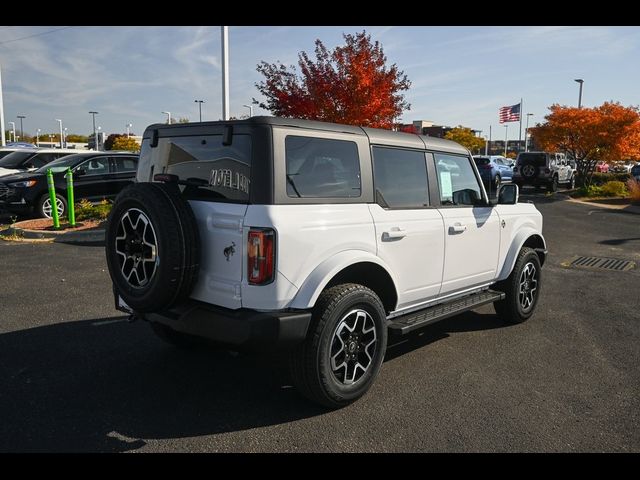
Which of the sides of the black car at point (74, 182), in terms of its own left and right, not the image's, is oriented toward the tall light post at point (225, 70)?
back

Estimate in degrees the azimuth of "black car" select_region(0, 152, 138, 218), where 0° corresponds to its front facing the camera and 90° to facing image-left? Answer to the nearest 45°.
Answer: approximately 45°

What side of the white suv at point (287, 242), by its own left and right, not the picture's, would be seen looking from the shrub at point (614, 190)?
front

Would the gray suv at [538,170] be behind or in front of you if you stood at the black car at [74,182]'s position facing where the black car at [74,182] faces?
behind

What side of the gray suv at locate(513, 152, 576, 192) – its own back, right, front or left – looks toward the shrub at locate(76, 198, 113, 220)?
back

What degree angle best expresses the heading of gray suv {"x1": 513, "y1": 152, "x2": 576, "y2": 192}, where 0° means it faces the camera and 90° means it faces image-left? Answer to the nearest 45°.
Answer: approximately 225°

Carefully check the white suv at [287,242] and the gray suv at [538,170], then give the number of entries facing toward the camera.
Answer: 0

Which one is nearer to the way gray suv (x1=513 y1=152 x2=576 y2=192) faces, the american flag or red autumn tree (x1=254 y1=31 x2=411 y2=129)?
the american flag

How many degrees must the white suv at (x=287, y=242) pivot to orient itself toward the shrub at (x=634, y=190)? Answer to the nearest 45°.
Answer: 0° — it already faces it

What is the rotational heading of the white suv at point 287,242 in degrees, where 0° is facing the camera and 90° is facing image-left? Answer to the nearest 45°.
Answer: approximately 225°
